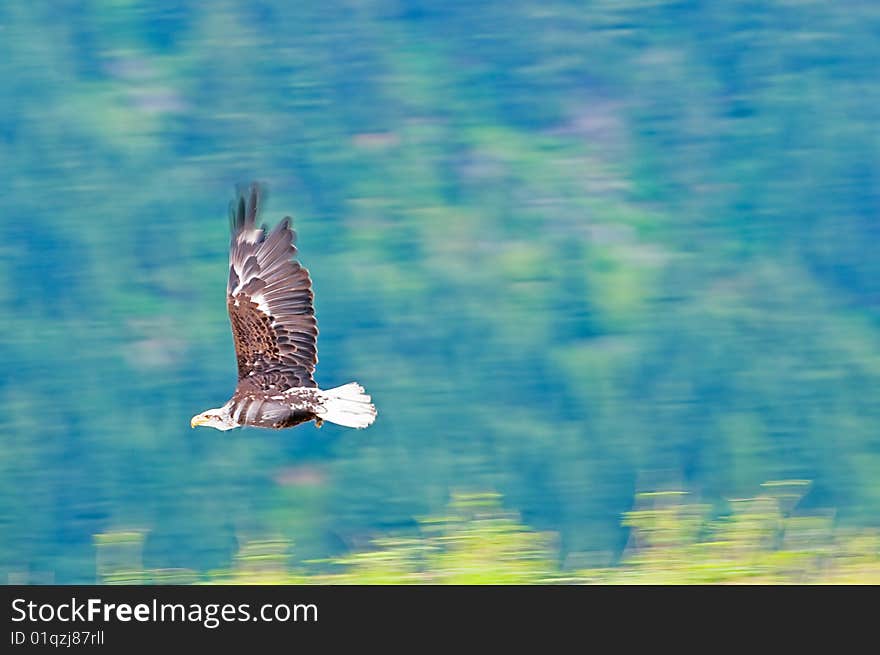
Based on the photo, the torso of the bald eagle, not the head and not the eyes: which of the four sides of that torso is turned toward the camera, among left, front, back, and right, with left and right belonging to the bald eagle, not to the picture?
left
